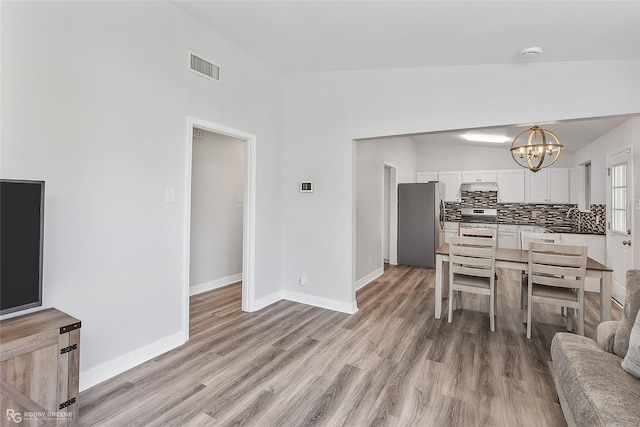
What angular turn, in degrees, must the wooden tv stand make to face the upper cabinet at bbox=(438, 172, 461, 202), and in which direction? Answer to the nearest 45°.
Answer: approximately 45° to its left

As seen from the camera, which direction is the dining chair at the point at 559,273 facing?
away from the camera

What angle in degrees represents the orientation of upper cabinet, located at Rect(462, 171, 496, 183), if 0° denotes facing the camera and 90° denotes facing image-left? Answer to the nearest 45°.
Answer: approximately 0°

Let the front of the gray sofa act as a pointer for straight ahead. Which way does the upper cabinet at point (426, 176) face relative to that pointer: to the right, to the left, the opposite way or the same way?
to the left

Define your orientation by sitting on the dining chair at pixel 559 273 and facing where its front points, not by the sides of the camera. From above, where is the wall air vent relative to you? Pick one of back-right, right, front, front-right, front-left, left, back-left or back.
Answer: back-left

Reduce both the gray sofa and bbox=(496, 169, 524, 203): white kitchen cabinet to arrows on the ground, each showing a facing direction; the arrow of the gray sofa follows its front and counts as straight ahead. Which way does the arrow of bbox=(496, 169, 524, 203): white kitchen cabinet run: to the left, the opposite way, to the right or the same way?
to the left

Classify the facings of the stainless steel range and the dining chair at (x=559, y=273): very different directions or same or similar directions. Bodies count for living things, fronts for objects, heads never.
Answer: very different directions

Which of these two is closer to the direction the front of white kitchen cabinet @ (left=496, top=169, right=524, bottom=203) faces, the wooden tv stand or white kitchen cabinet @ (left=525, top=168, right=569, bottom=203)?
the wooden tv stand

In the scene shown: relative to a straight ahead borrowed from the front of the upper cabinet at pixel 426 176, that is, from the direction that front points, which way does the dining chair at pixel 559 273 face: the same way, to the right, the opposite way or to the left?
the opposite way
